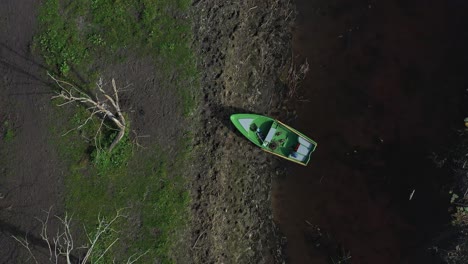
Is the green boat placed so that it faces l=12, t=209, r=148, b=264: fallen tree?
no

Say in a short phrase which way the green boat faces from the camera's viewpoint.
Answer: facing away from the viewer and to the left of the viewer
